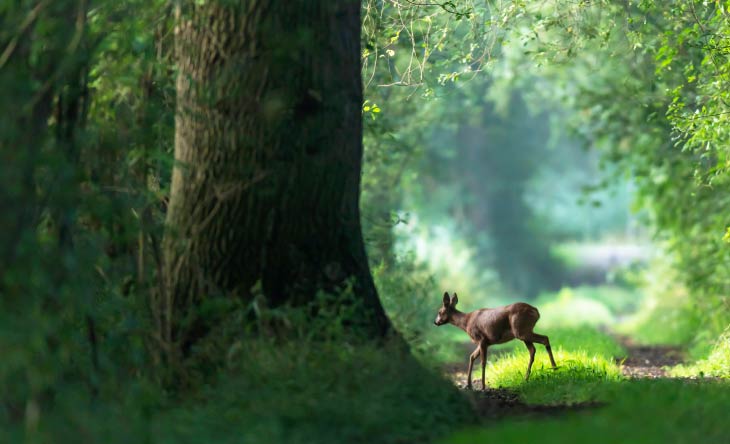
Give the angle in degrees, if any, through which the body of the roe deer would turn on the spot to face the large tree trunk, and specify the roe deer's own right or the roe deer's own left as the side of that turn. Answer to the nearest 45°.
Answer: approximately 45° to the roe deer's own left

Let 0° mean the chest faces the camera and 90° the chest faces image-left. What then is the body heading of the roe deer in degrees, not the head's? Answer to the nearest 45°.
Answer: approximately 90°
